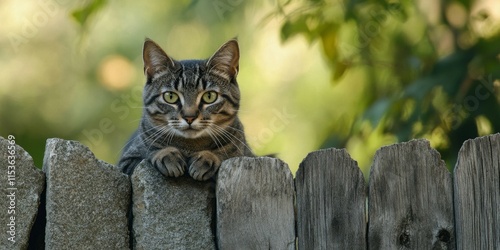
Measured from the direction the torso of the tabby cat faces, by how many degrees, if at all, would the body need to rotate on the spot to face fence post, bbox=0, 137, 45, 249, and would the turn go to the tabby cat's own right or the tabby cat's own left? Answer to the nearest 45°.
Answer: approximately 45° to the tabby cat's own right

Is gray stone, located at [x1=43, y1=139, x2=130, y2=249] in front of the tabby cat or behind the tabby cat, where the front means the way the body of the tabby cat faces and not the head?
in front

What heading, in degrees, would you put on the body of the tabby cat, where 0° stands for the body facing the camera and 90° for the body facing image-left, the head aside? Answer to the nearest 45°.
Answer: approximately 0°
